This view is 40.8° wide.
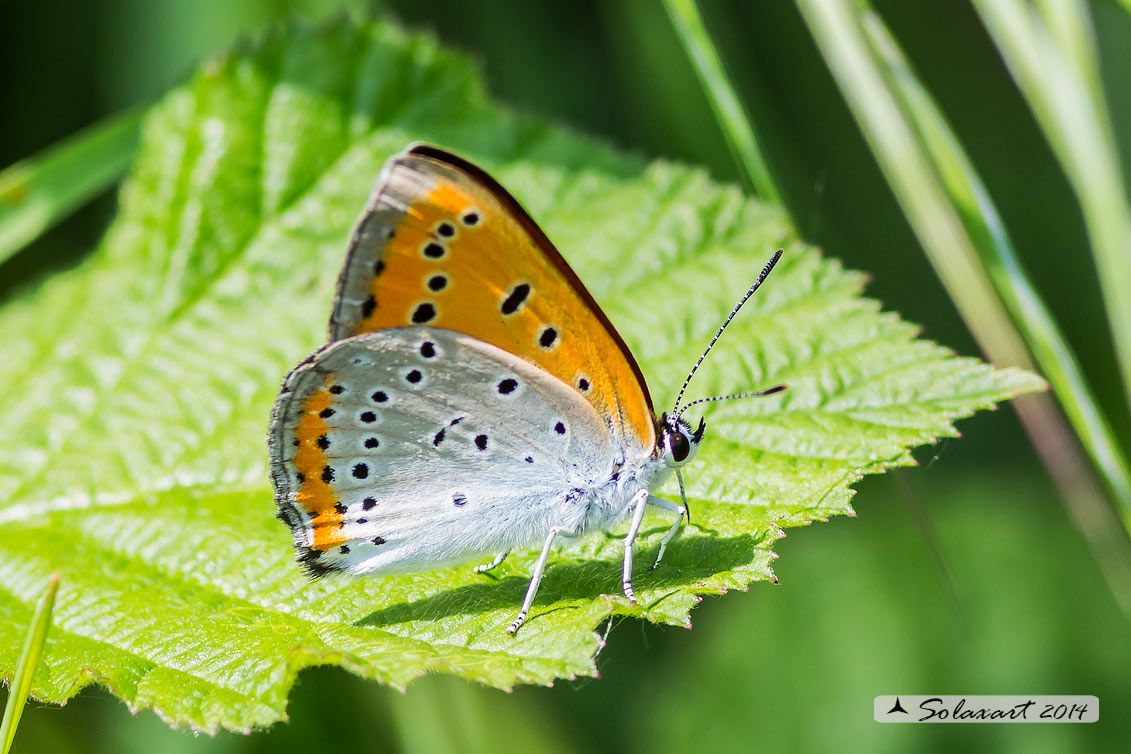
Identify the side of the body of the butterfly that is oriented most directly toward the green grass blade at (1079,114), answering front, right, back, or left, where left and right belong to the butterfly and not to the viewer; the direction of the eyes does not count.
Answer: front

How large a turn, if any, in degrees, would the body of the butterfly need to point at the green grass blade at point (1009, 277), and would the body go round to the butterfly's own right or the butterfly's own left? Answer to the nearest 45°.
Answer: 0° — it already faces it

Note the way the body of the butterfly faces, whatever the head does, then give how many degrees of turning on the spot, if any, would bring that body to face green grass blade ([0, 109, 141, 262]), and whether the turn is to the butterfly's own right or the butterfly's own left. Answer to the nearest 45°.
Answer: approximately 135° to the butterfly's own left

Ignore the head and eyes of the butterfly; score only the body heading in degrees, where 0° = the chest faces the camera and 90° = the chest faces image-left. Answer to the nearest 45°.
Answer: approximately 270°

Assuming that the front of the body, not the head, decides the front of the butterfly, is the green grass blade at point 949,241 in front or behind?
in front
